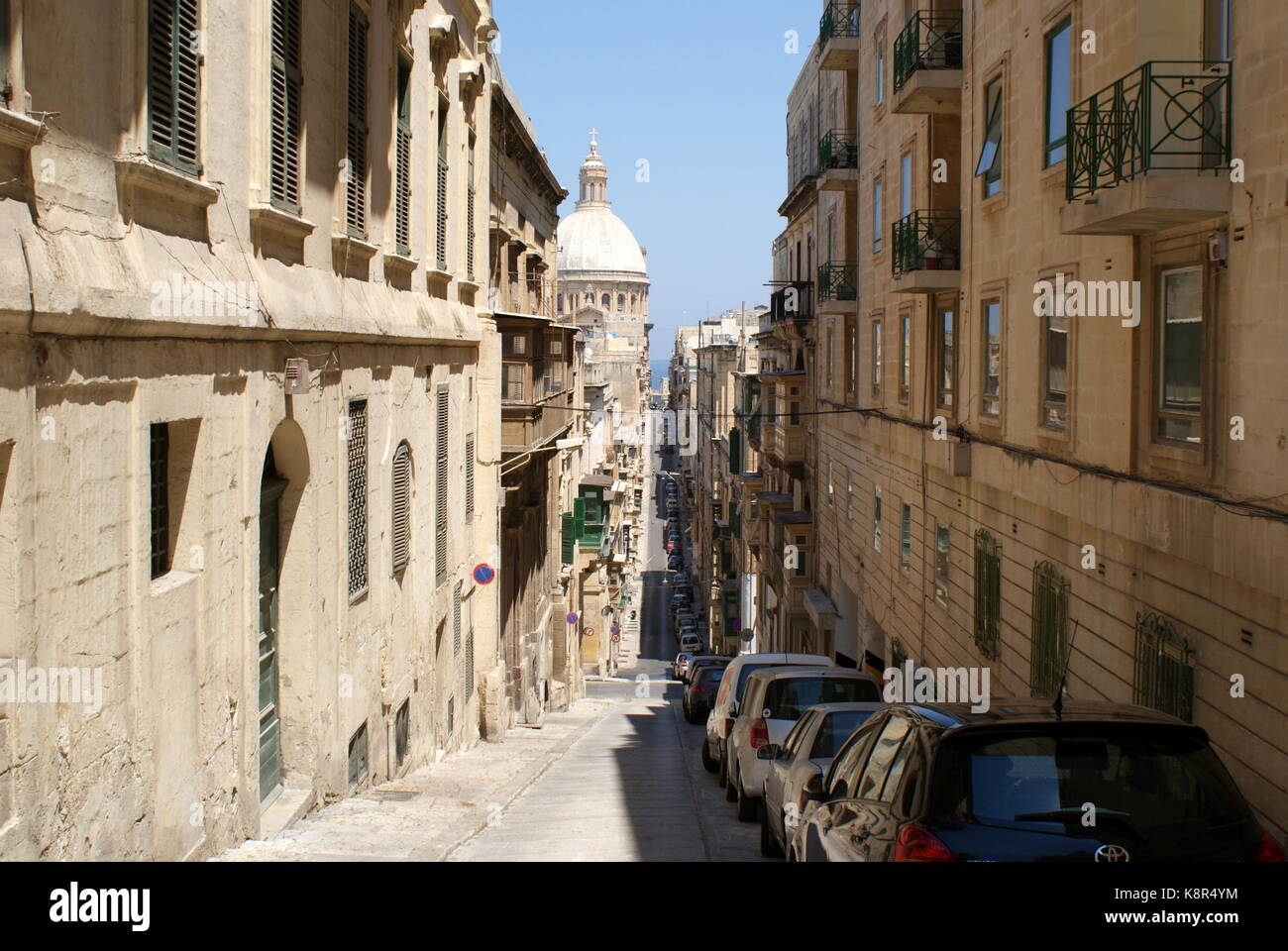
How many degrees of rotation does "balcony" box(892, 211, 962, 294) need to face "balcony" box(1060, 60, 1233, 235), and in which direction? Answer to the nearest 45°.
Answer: approximately 90° to its left

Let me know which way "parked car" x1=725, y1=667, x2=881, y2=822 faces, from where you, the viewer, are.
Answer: facing away from the viewer

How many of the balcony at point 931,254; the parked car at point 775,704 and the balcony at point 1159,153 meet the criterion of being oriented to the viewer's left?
2

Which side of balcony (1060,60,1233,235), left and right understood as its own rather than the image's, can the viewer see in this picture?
left

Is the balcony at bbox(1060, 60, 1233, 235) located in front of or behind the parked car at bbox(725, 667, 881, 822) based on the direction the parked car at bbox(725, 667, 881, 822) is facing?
behind

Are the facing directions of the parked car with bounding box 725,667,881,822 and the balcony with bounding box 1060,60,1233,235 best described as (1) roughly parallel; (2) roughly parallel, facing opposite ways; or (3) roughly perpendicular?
roughly perpendicular

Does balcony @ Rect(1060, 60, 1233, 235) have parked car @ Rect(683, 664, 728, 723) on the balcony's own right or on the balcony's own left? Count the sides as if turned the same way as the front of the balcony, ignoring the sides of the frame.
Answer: on the balcony's own right

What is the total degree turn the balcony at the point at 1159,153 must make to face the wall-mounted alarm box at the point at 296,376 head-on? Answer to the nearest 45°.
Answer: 0° — it already faces it

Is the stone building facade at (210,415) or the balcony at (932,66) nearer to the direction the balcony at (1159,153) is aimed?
the stone building facade

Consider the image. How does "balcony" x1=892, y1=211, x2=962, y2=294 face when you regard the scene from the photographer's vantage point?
facing to the left of the viewer
